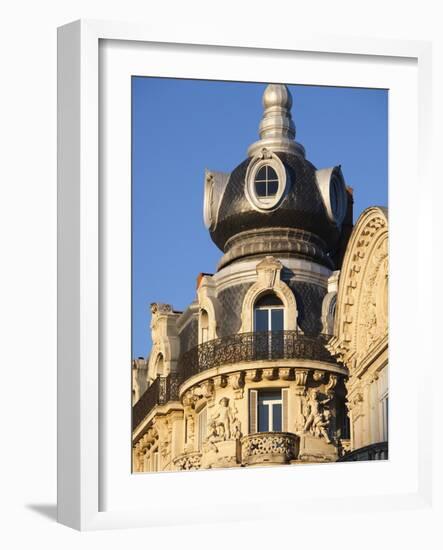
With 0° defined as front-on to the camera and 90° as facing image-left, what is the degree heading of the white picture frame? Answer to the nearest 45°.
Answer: approximately 315°
